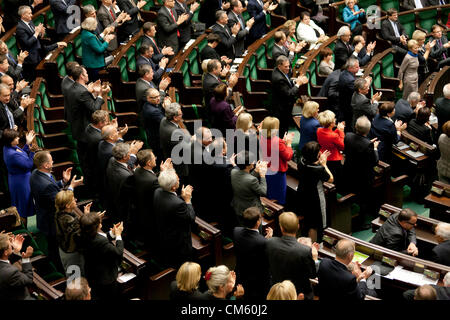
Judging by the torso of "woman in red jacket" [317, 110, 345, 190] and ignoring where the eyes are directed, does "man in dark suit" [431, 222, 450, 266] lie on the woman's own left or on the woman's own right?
on the woman's own right

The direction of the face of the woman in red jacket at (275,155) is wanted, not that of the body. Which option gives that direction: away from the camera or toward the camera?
away from the camera

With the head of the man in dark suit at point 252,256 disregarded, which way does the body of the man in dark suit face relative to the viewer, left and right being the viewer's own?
facing away from the viewer and to the right of the viewer

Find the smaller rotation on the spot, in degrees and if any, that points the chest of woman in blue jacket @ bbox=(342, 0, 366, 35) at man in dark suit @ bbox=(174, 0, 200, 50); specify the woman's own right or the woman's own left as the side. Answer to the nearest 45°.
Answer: approximately 90° to the woman's own right

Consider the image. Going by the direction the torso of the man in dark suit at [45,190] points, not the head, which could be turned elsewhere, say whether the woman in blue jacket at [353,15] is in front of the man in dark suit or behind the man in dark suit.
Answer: in front

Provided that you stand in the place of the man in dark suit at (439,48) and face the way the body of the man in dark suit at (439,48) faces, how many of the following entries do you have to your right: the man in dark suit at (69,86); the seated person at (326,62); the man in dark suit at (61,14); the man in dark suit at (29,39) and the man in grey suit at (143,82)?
5

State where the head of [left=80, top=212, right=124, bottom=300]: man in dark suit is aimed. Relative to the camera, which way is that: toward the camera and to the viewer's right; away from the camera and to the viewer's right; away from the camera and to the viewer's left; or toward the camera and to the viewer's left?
away from the camera and to the viewer's right

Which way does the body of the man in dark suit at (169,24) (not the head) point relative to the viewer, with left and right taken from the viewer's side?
facing the viewer and to the right of the viewer

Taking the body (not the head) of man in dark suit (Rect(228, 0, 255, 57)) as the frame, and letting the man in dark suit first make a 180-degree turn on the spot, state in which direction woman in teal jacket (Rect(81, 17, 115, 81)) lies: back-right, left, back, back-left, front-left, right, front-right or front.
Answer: left

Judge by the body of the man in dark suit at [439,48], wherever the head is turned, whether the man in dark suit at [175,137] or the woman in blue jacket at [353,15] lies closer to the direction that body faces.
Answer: the man in dark suit

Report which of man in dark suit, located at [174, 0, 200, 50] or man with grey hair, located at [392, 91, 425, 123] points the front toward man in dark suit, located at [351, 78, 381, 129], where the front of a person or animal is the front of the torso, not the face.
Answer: man in dark suit, located at [174, 0, 200, 50]

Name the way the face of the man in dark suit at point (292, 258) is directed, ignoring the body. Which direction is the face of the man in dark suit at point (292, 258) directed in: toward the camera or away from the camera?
away from the camera

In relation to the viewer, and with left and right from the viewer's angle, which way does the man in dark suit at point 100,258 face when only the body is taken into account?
facing away from the viewer and to the right of the viewer

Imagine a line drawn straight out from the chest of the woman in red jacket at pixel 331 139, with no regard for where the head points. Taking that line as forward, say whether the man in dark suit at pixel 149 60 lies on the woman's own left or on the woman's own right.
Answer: on the woman's own left
